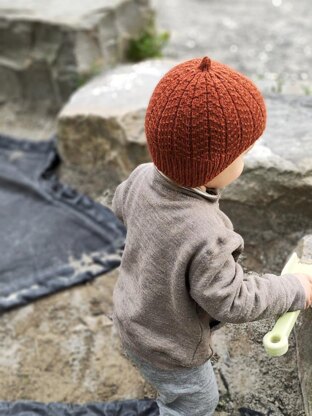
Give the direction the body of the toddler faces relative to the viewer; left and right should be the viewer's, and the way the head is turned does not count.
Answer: facing away from the viewer and to the right of the viewer

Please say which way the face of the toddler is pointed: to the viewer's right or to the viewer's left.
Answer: to the viewer's right

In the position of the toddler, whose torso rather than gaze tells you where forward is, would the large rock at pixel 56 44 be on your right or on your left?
on your left

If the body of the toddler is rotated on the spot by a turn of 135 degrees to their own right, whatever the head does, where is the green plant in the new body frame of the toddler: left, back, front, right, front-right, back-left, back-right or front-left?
back

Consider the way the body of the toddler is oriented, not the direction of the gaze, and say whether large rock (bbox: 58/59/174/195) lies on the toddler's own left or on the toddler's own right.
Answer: on the toddler's own left
